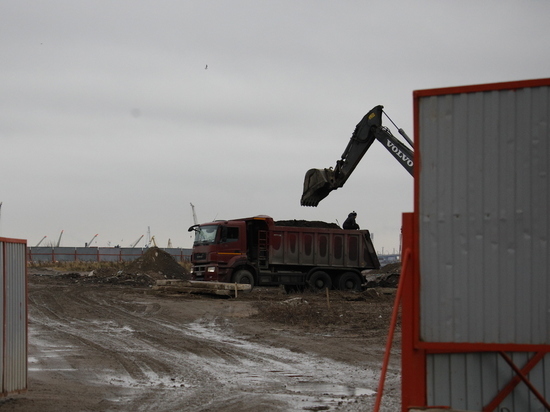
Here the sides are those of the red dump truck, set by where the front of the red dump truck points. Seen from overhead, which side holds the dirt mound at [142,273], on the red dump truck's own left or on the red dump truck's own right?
on the red dump truck's own right

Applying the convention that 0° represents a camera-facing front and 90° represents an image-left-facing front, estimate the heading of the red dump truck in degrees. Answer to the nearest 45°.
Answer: approximately 45°

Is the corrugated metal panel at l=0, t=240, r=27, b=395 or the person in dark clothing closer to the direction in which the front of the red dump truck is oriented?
the corrugated metal panel

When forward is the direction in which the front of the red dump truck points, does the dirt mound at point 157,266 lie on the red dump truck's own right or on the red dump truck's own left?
on the red dump truck's own right

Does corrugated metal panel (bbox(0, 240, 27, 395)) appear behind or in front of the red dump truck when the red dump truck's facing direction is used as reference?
in front
